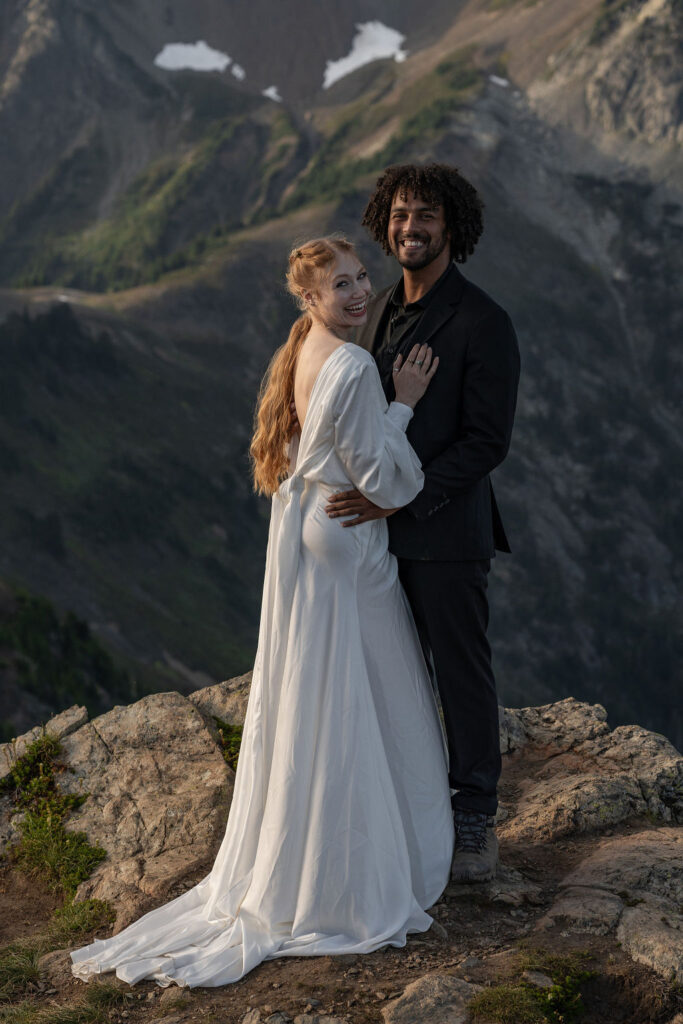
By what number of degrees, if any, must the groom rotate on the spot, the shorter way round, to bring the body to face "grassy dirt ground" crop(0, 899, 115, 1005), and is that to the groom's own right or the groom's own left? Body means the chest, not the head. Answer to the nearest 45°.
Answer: approximately 45° to the groom's own right

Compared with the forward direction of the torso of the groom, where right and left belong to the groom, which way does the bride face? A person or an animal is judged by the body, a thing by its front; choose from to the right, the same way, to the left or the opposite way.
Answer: the opposite way

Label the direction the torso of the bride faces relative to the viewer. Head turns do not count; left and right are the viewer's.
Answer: facing away from the viewer and to the right of the viewer

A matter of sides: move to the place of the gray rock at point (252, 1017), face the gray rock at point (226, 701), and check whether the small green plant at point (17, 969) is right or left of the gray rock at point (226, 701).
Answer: left

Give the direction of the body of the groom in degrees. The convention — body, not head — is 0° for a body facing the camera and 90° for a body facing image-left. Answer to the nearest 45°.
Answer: approximately 45°
